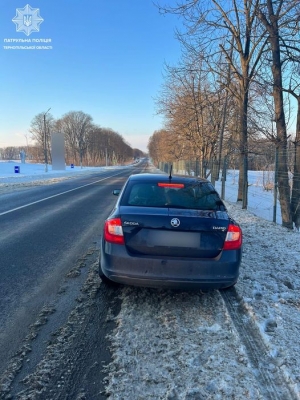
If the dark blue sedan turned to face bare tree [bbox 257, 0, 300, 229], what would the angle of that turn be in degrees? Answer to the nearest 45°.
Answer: approximately 45° to its right

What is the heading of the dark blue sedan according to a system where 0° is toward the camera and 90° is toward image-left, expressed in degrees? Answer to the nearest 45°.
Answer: approximately 180°
